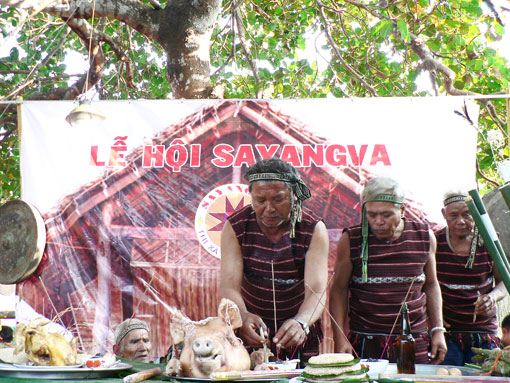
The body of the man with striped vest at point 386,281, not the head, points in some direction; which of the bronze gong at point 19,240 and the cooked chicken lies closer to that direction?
the cooked chicken

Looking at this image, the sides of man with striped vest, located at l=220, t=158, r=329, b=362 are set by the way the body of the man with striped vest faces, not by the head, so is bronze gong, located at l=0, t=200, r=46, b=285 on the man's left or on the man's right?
on the man's right

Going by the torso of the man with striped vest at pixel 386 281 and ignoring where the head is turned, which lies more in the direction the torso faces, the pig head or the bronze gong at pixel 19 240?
the pig head

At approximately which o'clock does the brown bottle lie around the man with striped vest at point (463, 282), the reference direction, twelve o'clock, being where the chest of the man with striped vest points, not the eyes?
The brown bottle is roughly at 12 o'clock from the man with striped vest.
